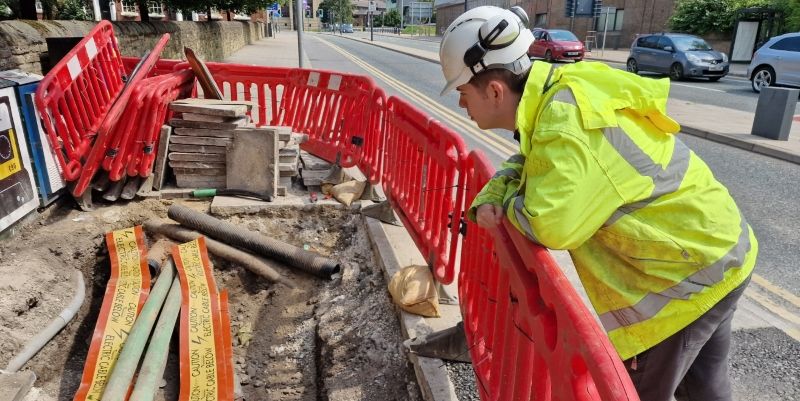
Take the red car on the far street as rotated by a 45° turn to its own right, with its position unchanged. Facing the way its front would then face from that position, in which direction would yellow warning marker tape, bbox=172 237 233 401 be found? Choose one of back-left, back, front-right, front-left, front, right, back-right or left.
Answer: front

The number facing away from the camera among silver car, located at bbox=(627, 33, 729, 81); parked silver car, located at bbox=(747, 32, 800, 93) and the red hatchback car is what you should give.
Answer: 0

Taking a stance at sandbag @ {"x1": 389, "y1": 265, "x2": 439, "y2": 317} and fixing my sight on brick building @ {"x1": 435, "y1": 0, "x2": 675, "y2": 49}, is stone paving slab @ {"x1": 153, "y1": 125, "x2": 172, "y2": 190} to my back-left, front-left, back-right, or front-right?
front-left

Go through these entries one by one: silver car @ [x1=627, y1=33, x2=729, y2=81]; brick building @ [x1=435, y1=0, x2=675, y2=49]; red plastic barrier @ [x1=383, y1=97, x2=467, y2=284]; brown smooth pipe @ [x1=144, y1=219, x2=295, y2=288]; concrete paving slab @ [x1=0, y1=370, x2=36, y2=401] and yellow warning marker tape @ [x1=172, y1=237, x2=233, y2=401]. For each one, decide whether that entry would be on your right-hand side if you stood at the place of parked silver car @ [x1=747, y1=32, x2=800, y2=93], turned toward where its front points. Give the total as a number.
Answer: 4

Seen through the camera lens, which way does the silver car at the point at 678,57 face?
facing the viewer and to the right of the viewer

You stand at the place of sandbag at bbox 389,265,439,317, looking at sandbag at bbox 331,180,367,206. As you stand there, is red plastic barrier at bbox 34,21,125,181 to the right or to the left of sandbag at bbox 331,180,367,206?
left

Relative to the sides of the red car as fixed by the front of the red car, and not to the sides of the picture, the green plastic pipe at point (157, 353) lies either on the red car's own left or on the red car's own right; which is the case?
on the red car's own right

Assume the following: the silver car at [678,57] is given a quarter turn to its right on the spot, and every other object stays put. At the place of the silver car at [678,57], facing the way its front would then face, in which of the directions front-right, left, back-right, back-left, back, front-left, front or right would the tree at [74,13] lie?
front

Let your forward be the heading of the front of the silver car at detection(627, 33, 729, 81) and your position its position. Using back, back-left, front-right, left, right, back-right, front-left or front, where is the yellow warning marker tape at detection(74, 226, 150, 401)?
front-right

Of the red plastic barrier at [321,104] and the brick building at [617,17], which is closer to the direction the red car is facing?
the red plastic barrier

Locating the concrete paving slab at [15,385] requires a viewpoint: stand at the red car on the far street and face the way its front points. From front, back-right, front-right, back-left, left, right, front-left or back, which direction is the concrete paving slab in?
front-right

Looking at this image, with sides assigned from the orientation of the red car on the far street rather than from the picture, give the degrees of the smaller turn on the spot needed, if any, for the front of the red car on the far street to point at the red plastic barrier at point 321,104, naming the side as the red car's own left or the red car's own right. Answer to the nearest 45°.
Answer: approximately 45° to the red car's own right

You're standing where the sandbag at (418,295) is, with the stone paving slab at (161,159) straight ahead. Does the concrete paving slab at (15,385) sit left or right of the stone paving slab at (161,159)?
left

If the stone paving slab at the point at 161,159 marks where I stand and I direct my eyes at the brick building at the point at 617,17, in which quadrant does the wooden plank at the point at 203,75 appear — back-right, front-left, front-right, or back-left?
front-left

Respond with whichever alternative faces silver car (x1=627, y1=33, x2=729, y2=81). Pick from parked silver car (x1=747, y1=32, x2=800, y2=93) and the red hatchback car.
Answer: the red hatchback car

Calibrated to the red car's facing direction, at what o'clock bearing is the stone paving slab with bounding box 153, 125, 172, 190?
The stone paving slab is roughly at 2 o'clock from the red car.

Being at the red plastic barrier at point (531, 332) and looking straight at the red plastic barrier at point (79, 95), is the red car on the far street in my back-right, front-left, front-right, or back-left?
front-right

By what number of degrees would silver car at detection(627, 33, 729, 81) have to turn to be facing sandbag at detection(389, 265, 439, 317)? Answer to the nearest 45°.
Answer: approximately 45° to its right
